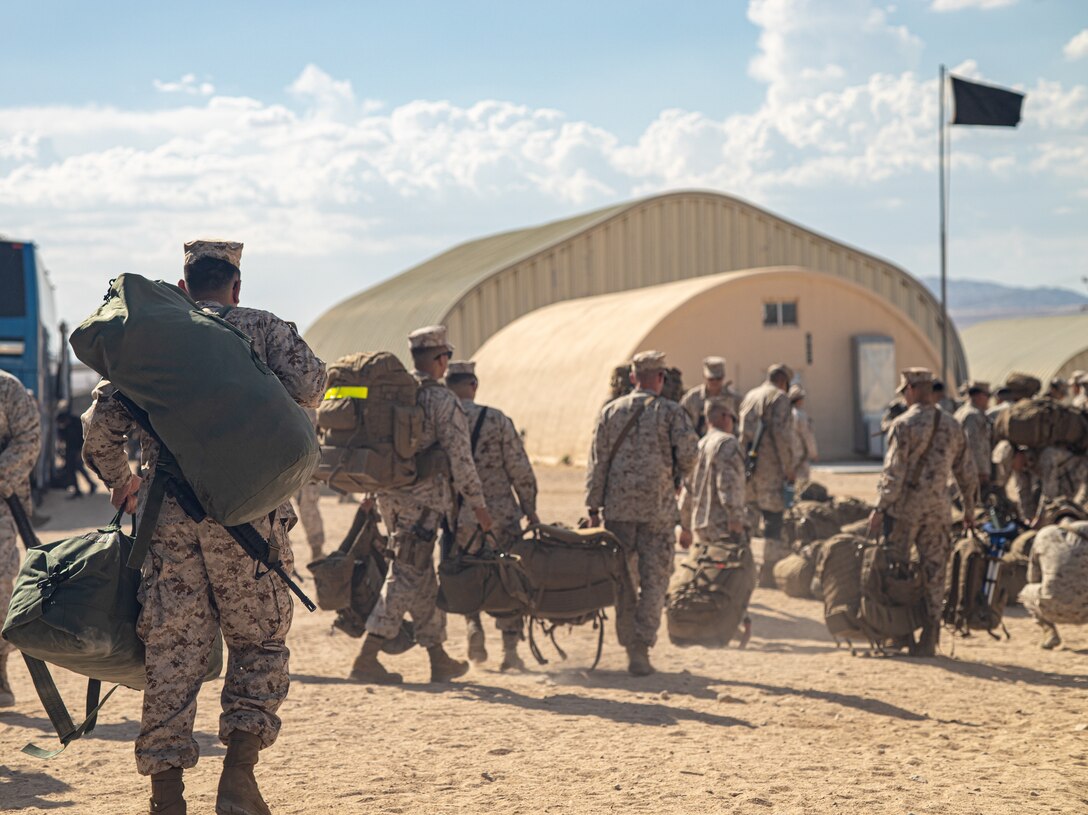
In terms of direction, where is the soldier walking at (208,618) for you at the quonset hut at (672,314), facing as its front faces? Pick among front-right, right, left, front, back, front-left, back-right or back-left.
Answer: front-right

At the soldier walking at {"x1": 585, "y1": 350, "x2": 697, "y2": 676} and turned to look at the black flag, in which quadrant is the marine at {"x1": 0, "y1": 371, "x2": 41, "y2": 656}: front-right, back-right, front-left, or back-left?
back-left

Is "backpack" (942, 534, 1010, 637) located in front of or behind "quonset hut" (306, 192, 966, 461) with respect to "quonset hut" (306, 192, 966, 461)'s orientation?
in front

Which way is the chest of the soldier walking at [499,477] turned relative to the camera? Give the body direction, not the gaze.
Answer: away from the camera

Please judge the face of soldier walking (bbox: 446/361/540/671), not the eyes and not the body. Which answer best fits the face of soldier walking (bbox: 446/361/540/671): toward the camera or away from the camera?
away from the camera

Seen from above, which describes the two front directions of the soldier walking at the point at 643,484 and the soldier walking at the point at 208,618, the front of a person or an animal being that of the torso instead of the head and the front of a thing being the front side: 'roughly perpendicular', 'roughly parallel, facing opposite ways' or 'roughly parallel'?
roughly parallel

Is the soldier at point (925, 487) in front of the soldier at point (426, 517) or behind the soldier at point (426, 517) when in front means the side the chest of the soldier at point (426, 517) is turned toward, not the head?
in front

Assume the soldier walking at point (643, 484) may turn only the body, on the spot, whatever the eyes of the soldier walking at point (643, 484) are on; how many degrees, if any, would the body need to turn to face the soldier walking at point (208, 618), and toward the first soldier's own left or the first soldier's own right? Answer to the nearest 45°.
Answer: approximately 180°

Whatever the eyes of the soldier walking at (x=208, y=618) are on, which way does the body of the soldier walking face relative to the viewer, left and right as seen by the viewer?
facing away from the viewer

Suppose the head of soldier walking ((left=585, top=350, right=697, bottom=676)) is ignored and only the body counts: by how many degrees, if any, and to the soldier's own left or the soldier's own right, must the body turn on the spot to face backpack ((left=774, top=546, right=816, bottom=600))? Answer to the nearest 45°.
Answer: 0° — they already face it

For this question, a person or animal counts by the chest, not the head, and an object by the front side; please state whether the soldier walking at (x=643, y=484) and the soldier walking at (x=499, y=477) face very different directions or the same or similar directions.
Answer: same or similar directions

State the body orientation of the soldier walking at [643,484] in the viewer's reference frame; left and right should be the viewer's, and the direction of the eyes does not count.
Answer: facing away from the viewer
